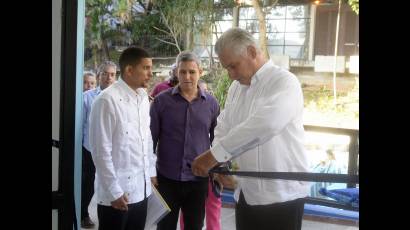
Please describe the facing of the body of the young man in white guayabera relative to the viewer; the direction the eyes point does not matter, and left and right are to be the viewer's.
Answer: facing the viewer and to the right of the viewer

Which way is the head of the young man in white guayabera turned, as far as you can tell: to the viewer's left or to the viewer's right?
to the viewer's right

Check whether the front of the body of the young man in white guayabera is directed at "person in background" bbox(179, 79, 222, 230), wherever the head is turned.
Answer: no

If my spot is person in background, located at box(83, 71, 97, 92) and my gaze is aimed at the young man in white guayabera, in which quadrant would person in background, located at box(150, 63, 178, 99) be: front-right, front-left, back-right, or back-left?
front-left

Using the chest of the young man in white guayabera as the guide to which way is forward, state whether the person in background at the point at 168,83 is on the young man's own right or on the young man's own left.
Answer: on the young man's own left

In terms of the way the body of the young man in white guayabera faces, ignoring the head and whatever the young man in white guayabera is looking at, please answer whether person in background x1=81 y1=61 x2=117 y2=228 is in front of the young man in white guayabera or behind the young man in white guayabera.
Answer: behind

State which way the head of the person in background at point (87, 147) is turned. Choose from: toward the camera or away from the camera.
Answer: toward the camera
